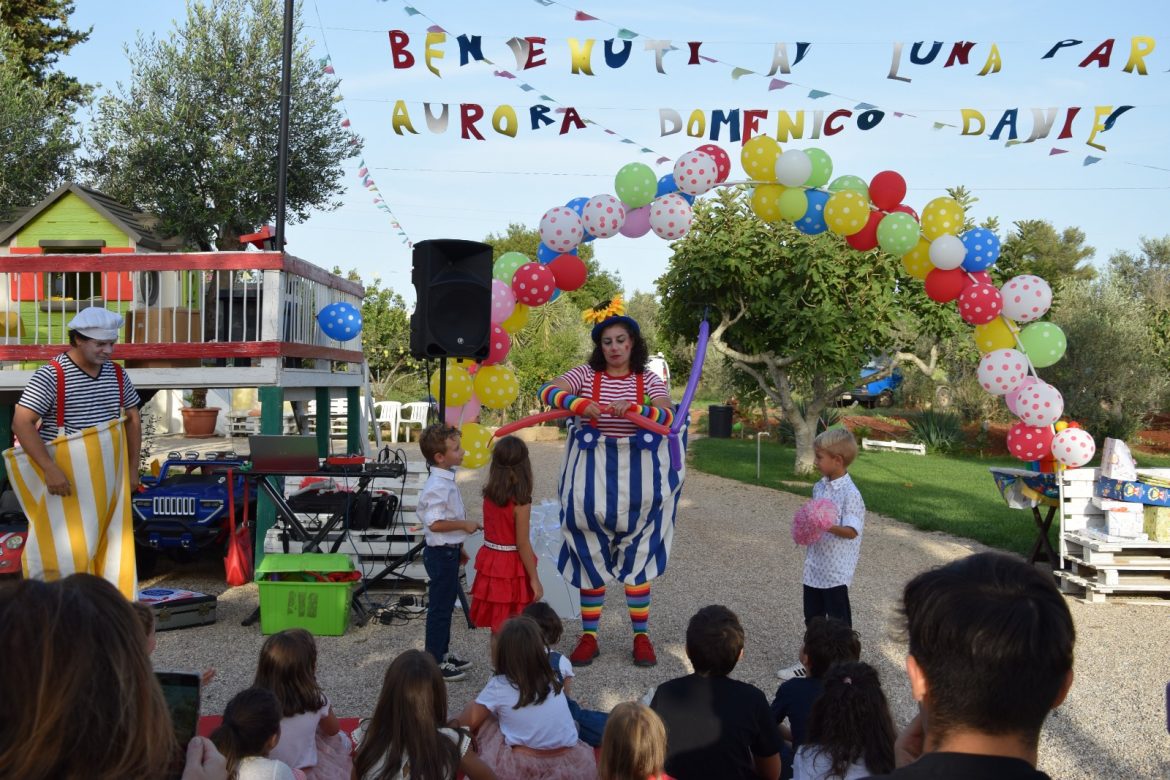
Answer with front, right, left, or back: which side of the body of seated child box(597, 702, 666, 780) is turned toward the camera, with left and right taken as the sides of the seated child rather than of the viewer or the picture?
back

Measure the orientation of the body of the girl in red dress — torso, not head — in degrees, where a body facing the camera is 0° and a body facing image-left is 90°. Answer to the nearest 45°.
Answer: approximately 180°

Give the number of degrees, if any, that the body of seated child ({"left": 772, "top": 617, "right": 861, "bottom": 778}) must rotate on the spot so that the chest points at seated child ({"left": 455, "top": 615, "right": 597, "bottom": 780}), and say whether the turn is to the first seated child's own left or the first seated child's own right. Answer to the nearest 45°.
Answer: approximately 90° to the first seated child's own left

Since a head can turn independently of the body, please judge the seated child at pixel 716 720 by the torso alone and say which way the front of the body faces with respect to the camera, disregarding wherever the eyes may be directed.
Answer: away from the camera

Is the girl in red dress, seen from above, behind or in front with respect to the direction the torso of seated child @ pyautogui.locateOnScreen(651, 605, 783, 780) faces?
in front

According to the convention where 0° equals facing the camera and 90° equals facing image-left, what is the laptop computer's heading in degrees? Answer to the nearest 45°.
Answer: approximately 180°

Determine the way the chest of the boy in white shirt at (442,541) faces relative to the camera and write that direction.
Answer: to the viewer's right

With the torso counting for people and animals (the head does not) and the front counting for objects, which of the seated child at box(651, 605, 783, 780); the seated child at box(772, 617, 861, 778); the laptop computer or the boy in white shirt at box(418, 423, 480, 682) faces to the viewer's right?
the boy in white shirt

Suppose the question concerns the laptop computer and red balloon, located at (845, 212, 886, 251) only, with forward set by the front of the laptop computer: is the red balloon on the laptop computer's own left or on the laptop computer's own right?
on the laptop computer's own right

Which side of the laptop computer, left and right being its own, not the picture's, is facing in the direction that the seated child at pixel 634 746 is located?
back

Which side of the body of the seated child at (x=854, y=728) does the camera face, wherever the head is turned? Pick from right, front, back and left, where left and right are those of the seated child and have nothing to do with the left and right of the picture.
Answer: back

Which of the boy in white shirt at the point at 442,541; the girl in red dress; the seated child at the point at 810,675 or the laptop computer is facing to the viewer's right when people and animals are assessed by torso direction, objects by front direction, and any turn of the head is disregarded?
the boy in white shirt

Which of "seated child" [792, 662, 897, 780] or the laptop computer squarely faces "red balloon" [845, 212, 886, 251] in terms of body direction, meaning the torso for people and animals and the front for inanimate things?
the seated child

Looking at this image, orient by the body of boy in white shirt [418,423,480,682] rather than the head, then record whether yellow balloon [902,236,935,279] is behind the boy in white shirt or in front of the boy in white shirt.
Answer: in front

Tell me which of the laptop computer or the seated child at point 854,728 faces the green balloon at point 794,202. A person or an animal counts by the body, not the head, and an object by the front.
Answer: the seated child

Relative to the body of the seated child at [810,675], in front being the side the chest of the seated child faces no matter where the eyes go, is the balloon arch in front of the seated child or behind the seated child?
in front
